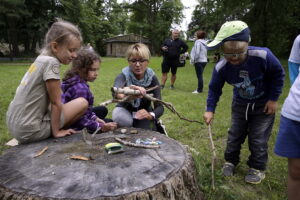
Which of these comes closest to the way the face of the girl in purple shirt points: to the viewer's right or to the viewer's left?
to the viewer's right

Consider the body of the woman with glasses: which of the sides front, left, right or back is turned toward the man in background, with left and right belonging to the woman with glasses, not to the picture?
back

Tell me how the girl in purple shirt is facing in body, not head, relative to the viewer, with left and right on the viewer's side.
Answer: facing to the right of the viewer

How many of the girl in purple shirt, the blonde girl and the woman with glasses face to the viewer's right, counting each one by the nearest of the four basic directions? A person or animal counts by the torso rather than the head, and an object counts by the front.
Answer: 2

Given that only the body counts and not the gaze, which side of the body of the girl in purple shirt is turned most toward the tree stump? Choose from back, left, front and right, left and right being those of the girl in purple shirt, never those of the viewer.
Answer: right

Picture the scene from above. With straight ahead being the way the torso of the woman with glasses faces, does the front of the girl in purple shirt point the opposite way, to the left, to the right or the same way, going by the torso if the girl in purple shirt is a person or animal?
to the left

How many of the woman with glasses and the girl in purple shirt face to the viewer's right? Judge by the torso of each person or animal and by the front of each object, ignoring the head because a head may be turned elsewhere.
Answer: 1

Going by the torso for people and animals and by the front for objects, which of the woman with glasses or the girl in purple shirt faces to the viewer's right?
the girl in purple shirt

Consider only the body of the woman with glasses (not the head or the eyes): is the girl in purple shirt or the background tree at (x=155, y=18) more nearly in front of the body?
the girl in purple shirt

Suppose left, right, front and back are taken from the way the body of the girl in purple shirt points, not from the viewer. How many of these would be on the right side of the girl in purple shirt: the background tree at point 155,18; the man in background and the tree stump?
1

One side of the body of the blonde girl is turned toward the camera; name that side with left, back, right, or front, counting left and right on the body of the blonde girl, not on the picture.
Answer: right

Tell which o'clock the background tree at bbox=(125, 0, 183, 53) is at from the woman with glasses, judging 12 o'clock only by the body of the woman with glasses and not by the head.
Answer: The background tree is roughly at 6 o'clock from the woman with glasses.

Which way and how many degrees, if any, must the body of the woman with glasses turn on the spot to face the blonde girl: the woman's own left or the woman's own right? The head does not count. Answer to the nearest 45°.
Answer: approximately 45° to the woman's own right
